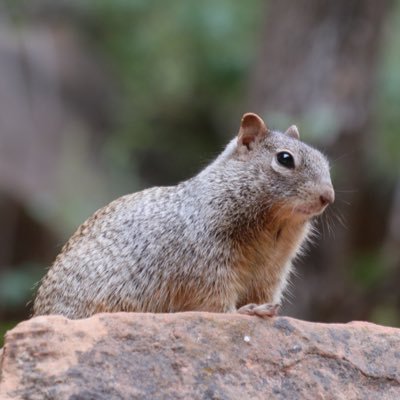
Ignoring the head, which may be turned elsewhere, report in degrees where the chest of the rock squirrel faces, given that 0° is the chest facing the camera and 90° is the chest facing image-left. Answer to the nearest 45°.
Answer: approximately 270°
